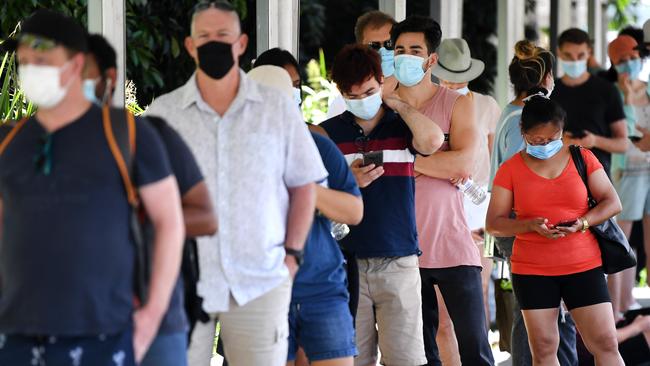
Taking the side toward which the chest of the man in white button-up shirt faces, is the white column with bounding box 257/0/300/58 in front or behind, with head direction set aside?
behind

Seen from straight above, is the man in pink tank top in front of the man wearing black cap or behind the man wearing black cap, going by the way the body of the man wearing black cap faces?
behind

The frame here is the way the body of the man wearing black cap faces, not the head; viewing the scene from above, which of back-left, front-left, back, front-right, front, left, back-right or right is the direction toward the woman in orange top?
back

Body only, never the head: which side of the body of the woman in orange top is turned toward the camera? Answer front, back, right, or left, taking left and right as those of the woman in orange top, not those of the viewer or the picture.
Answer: front

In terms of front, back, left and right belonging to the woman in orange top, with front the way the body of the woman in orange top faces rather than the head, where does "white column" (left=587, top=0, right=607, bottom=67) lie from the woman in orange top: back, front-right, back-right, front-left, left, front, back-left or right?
back

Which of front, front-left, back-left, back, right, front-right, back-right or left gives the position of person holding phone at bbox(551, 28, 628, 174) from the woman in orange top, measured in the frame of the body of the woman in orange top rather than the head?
back

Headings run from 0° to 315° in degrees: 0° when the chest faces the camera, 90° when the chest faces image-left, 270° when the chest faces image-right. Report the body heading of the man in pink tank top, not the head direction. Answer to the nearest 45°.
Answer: approximately 45°

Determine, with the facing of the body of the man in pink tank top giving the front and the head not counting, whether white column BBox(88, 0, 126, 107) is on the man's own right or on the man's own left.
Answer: on the man's own right

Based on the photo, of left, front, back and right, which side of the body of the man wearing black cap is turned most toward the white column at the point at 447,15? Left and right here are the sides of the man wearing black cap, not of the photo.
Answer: back

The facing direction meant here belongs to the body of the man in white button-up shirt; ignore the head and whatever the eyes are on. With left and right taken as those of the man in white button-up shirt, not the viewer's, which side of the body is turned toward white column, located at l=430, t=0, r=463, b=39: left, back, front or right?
back
